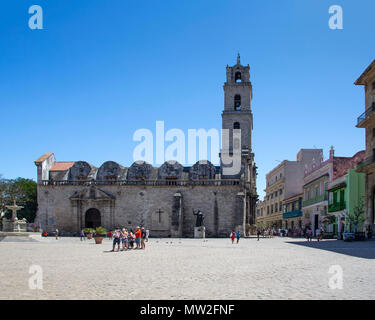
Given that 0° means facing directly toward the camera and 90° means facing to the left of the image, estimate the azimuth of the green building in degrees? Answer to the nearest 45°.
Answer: approximately 45°

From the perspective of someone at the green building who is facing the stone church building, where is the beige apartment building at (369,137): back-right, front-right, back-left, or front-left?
back-left

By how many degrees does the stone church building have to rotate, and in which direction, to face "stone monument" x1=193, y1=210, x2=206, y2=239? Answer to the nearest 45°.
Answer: approximately 45° to its left
